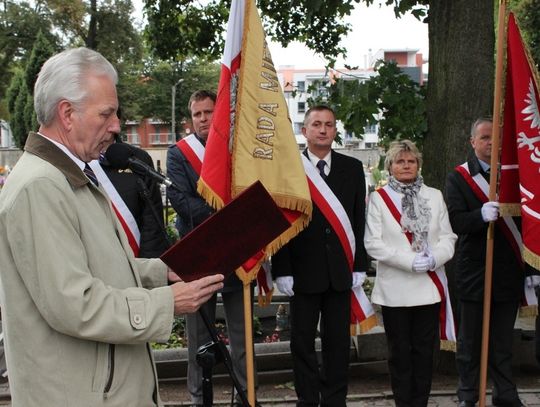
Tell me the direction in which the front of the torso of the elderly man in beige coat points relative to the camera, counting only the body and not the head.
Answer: to the viewer's right

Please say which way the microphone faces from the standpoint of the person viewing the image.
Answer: facing to the left of the viewer

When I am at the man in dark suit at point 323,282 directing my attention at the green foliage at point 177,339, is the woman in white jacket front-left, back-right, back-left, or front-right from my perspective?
back-right

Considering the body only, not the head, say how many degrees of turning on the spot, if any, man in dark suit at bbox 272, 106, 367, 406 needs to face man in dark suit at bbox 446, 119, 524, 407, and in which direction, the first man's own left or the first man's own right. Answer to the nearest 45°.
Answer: approximately 90° to the first man's own left

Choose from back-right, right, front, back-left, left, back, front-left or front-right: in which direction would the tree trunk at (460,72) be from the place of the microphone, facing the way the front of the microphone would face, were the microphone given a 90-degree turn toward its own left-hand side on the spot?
back-left

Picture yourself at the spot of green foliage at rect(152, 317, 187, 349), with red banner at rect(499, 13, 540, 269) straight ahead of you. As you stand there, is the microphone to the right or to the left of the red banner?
right

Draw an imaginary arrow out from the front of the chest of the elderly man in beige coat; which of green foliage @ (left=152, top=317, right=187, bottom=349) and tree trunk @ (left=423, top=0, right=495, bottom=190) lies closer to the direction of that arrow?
the tree trunk

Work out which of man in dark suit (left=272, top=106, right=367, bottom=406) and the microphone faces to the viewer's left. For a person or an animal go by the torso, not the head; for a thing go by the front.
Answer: the microphone

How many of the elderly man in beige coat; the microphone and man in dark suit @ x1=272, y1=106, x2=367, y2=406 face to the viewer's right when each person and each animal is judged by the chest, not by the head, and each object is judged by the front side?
1

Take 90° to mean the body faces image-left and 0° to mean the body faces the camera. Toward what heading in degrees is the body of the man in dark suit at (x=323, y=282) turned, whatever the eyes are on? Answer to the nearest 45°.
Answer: approximately 0°

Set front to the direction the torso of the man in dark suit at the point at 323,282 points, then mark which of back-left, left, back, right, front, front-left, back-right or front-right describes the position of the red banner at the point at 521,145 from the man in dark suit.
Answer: left

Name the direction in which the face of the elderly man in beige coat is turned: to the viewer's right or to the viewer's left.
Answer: to the viewer's right

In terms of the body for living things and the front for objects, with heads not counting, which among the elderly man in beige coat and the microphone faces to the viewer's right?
the elderly man in beige coat

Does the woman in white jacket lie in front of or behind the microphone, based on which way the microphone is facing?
behind
